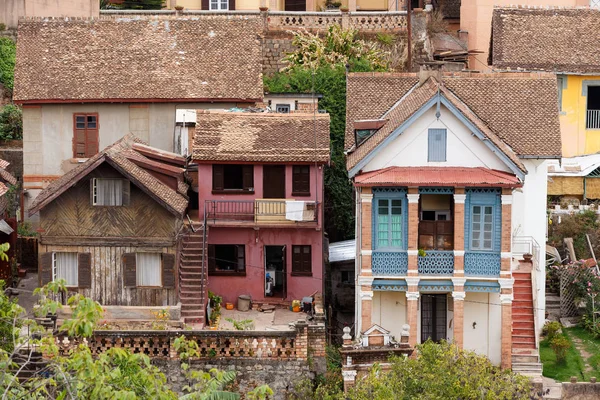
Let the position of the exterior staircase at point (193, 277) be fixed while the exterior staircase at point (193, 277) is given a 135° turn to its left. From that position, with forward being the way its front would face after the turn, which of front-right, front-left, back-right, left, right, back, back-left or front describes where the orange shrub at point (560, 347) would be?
front-right

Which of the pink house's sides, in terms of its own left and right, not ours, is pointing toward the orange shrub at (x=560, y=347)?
left

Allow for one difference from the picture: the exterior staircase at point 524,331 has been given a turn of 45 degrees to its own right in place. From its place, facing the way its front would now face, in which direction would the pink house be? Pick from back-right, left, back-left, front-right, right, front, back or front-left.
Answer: front-right

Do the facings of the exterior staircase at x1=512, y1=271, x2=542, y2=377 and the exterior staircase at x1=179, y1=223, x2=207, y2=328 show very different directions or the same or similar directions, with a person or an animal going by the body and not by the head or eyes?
same or similar directions

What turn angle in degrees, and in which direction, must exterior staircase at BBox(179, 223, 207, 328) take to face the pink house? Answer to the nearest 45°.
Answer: approximately 135° to its left

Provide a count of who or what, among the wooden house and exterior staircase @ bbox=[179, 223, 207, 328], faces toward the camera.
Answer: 2

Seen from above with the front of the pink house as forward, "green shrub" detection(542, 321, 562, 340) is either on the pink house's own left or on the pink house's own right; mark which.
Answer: on the pink house's own left

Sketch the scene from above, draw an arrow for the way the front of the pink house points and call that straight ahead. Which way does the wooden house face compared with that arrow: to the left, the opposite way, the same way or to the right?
the same way

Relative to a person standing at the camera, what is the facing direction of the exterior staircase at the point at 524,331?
facing the viewer

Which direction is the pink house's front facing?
toward the camera

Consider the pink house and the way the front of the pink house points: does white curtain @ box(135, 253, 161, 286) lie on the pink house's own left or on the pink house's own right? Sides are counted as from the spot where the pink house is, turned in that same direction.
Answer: on the pink house's own right

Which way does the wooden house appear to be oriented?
toward the camera

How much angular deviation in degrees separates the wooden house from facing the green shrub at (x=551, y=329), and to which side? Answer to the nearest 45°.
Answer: approximately 90° to its left

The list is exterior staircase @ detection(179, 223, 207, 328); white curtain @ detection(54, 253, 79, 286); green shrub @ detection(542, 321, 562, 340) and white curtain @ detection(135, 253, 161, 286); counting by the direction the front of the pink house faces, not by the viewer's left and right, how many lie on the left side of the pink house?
1

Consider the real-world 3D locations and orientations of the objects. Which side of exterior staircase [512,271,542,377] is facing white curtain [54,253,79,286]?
right

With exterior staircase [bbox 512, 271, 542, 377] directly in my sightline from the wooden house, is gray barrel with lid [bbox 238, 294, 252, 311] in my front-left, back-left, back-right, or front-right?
front-left

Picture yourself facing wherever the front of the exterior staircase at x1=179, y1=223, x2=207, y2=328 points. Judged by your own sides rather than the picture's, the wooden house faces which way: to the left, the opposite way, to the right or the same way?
the same way

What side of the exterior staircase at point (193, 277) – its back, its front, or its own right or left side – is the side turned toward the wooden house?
right

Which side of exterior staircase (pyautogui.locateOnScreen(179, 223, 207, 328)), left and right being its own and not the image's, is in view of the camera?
front
